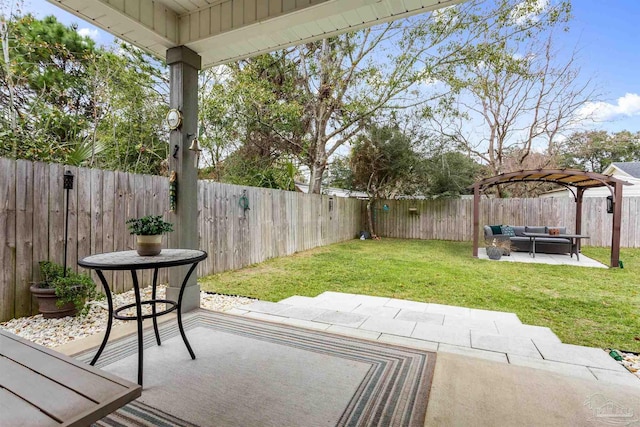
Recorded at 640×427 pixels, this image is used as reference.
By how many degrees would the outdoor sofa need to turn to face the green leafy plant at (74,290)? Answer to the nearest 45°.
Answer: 0° — it already faces it

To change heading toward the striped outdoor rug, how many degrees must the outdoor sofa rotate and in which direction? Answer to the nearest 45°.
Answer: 0° — it already faces it

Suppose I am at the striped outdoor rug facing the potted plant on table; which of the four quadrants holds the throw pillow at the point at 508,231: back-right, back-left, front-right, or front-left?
back-right

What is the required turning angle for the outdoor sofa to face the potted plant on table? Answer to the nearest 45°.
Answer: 0° — it already faces it

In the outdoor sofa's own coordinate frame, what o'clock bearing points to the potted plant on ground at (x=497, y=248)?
The potted plant on ground is roughly at 1 o'clock from the outdoor sofa.

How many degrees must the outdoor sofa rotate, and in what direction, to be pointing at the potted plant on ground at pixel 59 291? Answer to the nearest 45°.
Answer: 0° — it already faces it

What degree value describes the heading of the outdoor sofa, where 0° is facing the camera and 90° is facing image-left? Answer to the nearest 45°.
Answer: approximately 0°
